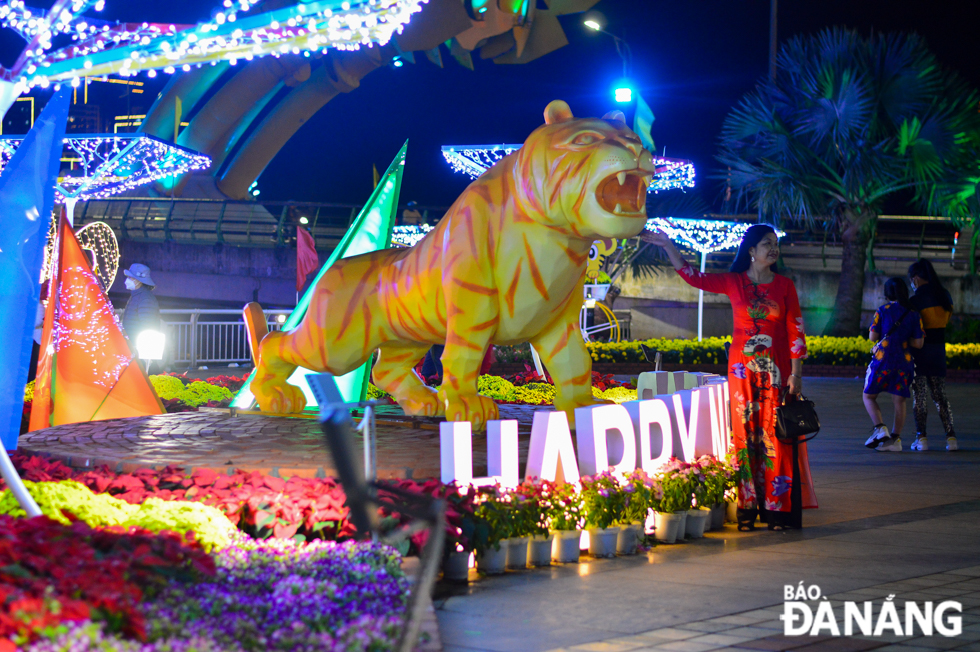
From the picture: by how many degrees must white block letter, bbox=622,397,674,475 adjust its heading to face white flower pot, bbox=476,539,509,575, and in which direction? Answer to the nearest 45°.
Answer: approximately 90° to its right

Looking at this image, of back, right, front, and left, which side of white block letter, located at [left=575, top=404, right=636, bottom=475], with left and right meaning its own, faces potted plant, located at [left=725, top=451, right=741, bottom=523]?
left

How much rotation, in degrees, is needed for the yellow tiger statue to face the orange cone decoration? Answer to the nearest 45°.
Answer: approximately 180°

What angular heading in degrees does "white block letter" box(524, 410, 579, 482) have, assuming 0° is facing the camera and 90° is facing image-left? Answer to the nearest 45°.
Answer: approximately 315°

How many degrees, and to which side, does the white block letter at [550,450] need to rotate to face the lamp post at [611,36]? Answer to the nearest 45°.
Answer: approximately 135° to its left
